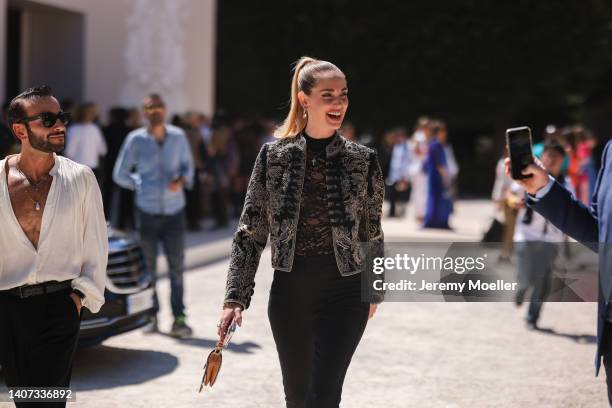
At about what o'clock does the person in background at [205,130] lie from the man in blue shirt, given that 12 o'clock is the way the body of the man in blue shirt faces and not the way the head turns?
The person in background is roughly at 6 o'clock from the man in blue shirt.

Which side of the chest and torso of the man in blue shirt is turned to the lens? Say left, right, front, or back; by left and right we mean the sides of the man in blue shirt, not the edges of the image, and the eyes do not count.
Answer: front

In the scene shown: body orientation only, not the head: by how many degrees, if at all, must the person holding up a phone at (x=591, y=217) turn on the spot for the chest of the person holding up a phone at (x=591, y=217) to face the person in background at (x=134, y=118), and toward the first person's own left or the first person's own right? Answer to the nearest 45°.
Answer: approximately 45° to the first person's own right

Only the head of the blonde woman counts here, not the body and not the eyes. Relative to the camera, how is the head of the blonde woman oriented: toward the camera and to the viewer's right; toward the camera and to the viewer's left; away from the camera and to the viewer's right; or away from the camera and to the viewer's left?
toward the camera and to the viewer's right

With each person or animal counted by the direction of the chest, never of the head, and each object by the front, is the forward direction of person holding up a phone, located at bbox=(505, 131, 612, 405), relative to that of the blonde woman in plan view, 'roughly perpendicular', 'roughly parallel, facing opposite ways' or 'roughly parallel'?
roughly perpendicular

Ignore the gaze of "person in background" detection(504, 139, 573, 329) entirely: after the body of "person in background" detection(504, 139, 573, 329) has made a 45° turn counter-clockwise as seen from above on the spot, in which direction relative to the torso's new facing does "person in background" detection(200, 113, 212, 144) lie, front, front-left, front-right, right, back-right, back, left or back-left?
back-right

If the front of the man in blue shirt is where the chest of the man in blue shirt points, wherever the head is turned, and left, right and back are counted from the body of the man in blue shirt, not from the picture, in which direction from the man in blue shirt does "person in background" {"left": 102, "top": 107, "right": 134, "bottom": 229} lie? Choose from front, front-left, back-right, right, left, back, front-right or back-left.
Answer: back

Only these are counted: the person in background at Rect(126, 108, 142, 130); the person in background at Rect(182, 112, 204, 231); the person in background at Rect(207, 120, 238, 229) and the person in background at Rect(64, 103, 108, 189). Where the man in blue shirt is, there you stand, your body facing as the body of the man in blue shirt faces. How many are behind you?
4

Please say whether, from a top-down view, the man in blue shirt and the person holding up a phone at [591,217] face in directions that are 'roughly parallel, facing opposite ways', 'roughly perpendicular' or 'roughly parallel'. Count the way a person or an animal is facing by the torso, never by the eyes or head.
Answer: roughly perpendicular

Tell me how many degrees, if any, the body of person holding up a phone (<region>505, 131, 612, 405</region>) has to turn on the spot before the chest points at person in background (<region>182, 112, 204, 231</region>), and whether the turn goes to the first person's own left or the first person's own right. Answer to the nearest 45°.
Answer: approximately 45° to the first person's own right

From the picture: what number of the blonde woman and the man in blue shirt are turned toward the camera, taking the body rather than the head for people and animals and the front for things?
2

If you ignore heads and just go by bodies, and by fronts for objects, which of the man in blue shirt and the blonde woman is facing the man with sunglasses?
the man in blue shirt

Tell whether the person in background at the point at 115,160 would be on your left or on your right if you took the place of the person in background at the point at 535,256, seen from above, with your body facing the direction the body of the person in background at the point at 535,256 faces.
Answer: on your right

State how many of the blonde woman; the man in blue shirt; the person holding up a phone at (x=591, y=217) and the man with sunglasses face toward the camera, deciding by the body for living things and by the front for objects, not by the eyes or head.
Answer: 3

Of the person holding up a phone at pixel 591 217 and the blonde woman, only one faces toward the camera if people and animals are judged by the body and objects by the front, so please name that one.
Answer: the blonde woman

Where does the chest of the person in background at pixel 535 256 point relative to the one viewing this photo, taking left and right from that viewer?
facing the viewer and to the left of the viewer

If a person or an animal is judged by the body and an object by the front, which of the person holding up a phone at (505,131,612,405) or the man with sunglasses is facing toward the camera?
the man with sunglasses

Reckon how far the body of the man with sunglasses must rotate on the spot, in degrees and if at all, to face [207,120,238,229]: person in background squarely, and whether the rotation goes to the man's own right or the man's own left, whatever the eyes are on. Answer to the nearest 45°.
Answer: approximately 180°

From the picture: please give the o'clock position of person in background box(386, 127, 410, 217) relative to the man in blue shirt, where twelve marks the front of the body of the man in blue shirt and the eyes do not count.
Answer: The person in background is roughly at 7 o'clock from the man in blue shirt.

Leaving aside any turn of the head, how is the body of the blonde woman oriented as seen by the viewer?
toward the camera

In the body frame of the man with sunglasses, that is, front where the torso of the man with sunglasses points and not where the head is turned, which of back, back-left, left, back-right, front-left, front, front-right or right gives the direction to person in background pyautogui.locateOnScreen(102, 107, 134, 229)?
back

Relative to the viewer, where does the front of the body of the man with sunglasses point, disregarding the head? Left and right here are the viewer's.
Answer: facing the viewer

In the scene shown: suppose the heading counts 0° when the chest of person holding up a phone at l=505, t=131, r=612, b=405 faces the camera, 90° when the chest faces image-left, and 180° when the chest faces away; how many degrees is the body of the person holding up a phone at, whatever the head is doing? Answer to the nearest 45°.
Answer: approximately 90°

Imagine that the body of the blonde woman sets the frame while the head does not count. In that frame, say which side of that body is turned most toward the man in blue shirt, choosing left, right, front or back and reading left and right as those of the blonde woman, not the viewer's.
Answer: back
